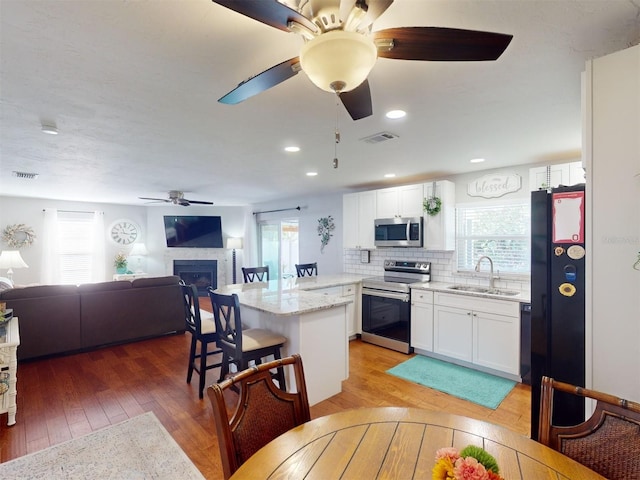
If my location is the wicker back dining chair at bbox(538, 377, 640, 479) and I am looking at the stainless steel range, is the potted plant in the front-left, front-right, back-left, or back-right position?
front-left

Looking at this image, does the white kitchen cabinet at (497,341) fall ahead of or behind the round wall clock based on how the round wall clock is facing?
ahead

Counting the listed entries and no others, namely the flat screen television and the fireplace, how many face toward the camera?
2

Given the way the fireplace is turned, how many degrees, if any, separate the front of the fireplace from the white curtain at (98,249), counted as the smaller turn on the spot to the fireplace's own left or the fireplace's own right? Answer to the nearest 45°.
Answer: approximately 90° to the fireplace's own right

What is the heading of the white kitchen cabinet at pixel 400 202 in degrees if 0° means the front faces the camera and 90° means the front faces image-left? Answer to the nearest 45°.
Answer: approximately 45°

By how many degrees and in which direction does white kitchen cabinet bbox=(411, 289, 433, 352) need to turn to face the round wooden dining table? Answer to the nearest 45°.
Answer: approximately 45° to its left

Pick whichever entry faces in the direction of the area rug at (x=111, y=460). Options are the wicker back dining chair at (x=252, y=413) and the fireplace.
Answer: the fireplace

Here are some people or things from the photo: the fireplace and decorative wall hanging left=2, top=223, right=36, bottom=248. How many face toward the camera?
2

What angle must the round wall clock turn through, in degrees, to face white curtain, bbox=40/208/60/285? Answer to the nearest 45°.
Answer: approximately 90° to its right

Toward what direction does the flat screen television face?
toward the camera

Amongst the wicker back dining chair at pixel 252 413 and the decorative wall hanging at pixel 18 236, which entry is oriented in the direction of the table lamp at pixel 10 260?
the decorative wall hanging

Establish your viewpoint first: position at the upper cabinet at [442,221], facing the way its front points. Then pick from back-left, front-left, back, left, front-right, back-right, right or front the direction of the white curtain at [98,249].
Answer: front-right

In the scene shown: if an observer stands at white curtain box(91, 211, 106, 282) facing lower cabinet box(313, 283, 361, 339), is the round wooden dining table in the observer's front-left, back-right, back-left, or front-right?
front-right

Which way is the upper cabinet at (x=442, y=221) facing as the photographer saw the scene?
facing the viewer and to the left of the viewer

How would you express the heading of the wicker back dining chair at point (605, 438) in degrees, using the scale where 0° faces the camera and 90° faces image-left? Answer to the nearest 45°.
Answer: approximately 45°

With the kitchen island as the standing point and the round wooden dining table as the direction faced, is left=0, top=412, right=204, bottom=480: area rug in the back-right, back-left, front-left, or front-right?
front-right

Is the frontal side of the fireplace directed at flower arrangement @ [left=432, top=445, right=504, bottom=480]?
yes

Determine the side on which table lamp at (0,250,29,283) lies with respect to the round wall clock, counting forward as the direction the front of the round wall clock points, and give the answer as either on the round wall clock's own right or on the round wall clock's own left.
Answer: on the round wall clock's own right
